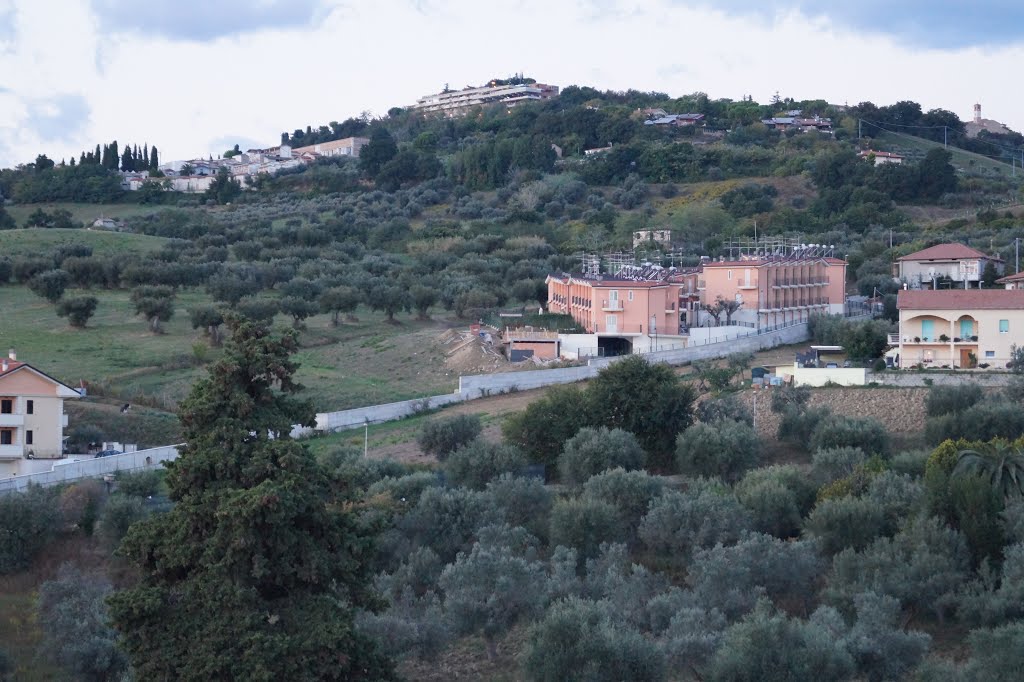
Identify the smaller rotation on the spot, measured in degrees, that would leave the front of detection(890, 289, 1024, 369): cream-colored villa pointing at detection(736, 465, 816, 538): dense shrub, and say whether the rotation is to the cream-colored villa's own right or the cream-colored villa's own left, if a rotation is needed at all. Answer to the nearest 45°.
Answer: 0° — it already faces it

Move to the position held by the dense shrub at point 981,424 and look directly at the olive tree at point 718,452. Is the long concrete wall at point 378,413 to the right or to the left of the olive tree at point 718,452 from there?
right

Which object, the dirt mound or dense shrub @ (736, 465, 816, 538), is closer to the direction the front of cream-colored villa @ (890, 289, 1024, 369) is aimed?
the dense shrub

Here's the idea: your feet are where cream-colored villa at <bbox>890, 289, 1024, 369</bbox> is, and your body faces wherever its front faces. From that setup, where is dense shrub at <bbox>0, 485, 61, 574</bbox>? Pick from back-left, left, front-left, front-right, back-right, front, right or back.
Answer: front-right

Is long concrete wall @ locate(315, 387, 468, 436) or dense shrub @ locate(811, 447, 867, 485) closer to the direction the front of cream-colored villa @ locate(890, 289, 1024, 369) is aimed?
the dense shrub

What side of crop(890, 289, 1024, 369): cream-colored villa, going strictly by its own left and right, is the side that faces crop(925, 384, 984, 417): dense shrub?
front

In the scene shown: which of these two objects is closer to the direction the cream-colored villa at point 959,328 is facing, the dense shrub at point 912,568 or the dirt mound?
the dense shrub

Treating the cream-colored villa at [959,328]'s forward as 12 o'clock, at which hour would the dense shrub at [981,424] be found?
The dense shrub is roughly at 12 o'clock from the cream-colored villa.

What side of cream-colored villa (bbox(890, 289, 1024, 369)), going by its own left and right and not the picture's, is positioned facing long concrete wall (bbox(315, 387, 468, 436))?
right

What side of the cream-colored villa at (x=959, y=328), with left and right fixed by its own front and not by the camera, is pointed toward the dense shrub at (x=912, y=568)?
front

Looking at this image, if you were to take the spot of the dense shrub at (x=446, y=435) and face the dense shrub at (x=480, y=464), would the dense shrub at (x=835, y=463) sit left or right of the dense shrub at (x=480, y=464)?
left

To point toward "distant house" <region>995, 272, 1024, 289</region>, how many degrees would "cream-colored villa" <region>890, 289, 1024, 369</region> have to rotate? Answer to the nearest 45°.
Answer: approximately 180°

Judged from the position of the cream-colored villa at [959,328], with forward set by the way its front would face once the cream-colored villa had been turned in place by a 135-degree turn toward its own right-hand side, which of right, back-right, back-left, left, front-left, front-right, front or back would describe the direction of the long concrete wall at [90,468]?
left

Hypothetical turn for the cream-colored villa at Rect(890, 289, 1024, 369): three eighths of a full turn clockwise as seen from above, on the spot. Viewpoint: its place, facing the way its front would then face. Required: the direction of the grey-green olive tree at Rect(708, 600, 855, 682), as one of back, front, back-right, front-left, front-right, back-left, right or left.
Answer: back-left

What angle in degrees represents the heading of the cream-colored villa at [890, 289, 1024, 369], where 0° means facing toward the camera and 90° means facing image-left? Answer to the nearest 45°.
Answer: approximately 0°

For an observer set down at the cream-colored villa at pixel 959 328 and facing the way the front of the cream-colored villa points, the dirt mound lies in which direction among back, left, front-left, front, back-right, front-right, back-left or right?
right

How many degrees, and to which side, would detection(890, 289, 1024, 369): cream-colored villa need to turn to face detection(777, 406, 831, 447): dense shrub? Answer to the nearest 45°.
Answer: approximately 45° to its right

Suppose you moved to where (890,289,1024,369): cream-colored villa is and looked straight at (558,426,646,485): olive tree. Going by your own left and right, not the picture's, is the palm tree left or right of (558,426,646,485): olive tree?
left

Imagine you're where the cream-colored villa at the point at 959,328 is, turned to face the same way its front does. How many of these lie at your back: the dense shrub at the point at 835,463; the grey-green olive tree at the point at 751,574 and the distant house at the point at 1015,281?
1

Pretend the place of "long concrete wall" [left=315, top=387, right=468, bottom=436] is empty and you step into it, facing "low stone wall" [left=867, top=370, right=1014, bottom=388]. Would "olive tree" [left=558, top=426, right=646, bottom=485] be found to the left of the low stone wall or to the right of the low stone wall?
right

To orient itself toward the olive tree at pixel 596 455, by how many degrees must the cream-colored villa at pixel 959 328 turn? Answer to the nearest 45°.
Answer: approximately 45° to its right
